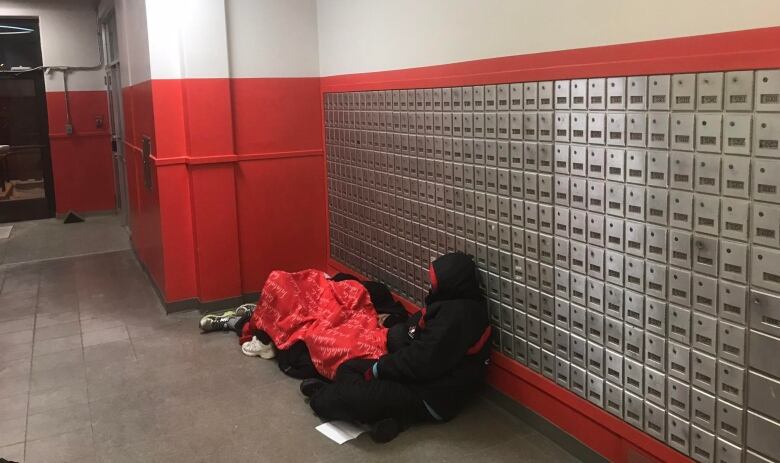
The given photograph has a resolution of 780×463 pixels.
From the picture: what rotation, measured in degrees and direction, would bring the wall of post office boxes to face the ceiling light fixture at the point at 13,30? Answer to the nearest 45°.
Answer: approximately 90° to its right

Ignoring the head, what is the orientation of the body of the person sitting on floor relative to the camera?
to the viewer's left

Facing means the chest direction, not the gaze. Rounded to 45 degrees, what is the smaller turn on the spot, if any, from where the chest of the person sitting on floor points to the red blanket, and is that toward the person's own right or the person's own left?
approximately 45° to the person's own right

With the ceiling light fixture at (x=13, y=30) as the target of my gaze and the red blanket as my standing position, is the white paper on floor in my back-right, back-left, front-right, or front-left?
back-left

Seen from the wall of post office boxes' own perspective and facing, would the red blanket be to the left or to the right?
on its right

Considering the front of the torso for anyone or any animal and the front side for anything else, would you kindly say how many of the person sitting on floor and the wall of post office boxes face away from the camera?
0

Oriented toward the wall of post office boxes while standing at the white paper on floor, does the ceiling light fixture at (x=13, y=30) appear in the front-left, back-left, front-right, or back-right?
back-left

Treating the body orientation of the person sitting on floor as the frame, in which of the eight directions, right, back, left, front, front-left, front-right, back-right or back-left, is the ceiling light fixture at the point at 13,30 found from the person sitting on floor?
front-right

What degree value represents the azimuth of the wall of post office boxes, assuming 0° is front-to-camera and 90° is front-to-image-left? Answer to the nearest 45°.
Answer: approximately 45°
